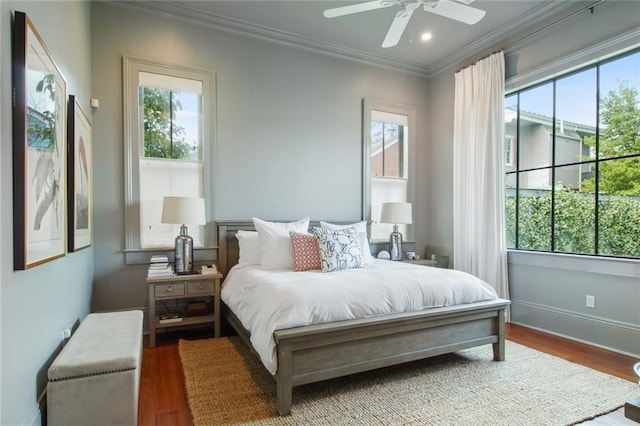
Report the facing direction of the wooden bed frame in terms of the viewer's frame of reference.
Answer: facing the viewer and to the right of the viewer

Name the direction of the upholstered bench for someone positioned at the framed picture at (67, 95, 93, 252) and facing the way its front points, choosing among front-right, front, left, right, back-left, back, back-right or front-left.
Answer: right

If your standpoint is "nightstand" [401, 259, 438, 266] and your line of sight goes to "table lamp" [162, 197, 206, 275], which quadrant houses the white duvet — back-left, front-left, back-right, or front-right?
front-left

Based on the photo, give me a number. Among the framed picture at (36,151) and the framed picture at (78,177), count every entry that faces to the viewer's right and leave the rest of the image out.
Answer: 2

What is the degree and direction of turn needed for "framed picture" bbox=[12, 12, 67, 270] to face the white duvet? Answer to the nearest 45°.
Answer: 0° — it already faces it

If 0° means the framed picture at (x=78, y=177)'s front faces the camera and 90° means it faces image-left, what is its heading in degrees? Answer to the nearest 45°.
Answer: approximately 270°

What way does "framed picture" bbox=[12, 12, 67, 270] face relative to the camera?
to the viewer's right

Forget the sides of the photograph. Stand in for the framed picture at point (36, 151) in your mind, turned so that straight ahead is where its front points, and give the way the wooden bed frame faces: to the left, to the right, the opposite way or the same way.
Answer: to the right

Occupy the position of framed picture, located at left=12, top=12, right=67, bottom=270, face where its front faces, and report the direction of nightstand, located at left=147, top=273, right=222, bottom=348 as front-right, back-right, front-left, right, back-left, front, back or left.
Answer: front-left

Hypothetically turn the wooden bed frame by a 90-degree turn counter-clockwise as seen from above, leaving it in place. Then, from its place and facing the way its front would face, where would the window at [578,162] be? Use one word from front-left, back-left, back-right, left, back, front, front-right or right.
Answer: front

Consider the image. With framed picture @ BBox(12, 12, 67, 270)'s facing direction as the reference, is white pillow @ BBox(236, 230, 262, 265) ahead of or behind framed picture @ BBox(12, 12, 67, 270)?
ahead

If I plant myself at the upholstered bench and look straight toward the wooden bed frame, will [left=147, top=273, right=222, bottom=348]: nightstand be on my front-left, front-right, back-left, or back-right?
front-left

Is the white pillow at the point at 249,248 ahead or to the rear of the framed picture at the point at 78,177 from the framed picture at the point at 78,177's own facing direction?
ahead

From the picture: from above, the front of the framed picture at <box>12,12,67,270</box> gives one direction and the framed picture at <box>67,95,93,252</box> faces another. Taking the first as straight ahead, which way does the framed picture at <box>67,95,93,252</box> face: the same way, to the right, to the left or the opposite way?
the same way

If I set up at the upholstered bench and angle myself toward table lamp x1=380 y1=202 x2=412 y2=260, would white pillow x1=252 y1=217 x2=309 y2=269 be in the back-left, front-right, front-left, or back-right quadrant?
front-left

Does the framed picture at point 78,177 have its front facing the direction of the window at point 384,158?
yes

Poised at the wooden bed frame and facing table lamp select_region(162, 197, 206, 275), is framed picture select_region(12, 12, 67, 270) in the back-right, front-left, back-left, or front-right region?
front-left
